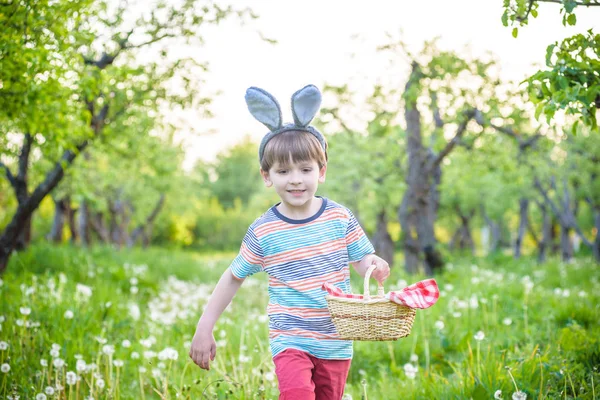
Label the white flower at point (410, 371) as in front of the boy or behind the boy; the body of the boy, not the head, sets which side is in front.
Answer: behind

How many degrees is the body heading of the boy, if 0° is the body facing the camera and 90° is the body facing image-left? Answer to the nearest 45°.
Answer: approximately 0°

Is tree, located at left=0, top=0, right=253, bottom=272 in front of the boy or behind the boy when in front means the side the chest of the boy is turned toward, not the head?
behind
